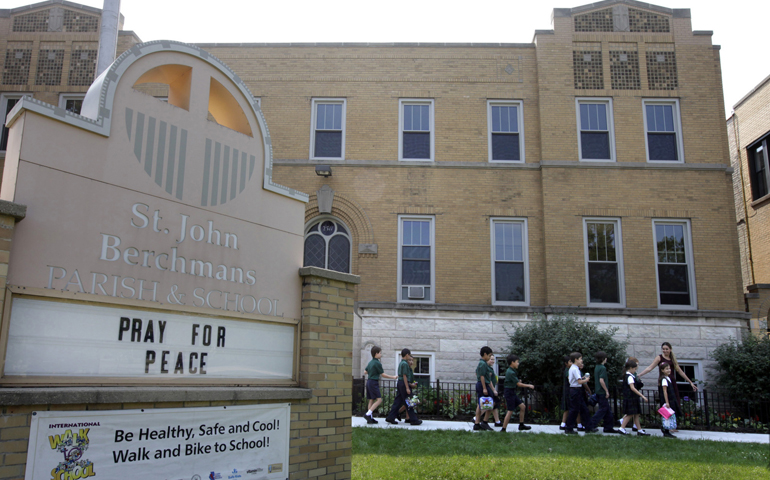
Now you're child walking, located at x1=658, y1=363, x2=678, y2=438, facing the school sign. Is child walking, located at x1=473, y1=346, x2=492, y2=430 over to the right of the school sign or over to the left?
right

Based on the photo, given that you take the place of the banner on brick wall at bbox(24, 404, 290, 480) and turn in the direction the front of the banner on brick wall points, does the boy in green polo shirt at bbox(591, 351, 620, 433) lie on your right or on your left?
on your left

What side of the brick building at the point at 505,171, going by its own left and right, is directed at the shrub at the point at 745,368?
left
